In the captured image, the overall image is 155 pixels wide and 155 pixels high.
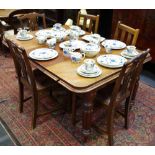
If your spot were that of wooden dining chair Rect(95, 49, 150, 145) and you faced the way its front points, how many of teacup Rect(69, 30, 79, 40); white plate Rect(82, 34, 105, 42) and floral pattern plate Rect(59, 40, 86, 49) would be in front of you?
3

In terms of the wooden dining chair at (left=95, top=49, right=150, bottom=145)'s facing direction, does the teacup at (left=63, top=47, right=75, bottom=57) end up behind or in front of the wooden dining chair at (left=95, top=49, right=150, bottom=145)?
in front

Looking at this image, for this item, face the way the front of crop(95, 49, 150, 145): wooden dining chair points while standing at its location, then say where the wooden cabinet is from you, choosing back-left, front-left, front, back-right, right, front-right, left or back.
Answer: front-right

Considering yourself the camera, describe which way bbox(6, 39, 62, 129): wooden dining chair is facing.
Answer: facing away from the viewer and to the right of the viewer

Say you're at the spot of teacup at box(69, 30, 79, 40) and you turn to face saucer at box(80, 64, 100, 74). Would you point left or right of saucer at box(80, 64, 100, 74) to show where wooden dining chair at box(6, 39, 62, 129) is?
right

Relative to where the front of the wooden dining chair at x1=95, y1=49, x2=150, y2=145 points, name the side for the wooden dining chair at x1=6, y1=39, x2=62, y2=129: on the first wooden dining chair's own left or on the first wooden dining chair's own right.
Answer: on the first wooden dining chair's own left

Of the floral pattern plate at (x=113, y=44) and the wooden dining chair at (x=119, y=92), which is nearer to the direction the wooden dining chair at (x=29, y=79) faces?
the floral pattern plate

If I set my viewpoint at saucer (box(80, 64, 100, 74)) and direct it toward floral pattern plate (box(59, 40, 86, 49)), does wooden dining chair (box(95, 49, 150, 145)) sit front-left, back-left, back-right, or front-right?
back-right

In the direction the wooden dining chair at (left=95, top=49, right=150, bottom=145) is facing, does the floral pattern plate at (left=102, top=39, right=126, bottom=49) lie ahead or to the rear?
ahead

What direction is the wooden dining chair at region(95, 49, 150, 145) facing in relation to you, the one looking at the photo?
facing away from the viewer and to the left of the viewer
